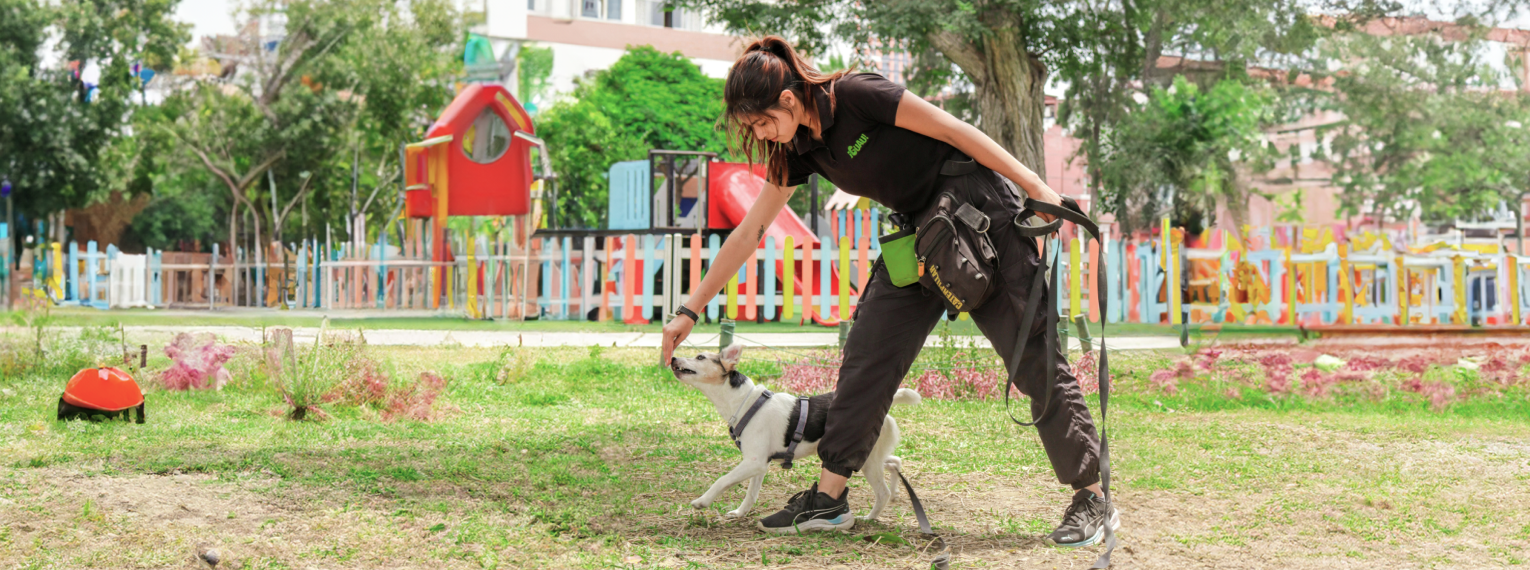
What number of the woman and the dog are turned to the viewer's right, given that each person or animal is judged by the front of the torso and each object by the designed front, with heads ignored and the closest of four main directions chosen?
0

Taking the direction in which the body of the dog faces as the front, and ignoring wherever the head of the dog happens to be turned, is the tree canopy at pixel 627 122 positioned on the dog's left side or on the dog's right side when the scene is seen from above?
on the dog's right side

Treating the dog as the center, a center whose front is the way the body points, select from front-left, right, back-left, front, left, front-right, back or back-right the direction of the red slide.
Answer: right

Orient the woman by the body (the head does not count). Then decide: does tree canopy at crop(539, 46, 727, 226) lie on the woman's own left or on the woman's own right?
on the woman's own right

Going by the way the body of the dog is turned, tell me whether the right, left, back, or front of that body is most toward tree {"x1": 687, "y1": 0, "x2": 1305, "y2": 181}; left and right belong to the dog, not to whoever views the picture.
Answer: right

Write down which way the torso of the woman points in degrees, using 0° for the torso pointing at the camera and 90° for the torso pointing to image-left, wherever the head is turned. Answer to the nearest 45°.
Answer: approximately 45°

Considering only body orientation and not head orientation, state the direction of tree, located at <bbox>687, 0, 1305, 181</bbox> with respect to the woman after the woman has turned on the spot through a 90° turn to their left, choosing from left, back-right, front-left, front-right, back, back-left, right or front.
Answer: back-left

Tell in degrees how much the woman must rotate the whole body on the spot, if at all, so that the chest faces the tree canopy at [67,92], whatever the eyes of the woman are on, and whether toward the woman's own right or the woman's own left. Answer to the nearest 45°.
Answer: approximately 90° to the woman's own right

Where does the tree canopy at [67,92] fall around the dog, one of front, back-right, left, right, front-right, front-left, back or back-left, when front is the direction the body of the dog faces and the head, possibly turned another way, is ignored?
front-right

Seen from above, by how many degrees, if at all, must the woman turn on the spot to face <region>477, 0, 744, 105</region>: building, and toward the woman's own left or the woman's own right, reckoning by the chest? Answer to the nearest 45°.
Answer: approximately 135° to the woman's own right

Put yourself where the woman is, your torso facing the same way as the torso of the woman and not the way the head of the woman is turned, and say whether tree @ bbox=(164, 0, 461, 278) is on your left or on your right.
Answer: on your right

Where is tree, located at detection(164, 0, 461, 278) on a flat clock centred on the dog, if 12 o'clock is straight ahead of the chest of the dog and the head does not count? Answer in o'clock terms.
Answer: The tree is roughly at 2 o'clock from the dog.

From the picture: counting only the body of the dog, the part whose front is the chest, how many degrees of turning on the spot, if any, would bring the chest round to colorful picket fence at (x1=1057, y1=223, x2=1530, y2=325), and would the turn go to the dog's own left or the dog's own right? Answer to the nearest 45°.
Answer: approximately 135° to the dog's own right

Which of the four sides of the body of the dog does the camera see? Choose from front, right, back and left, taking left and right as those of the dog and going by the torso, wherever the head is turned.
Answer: left
